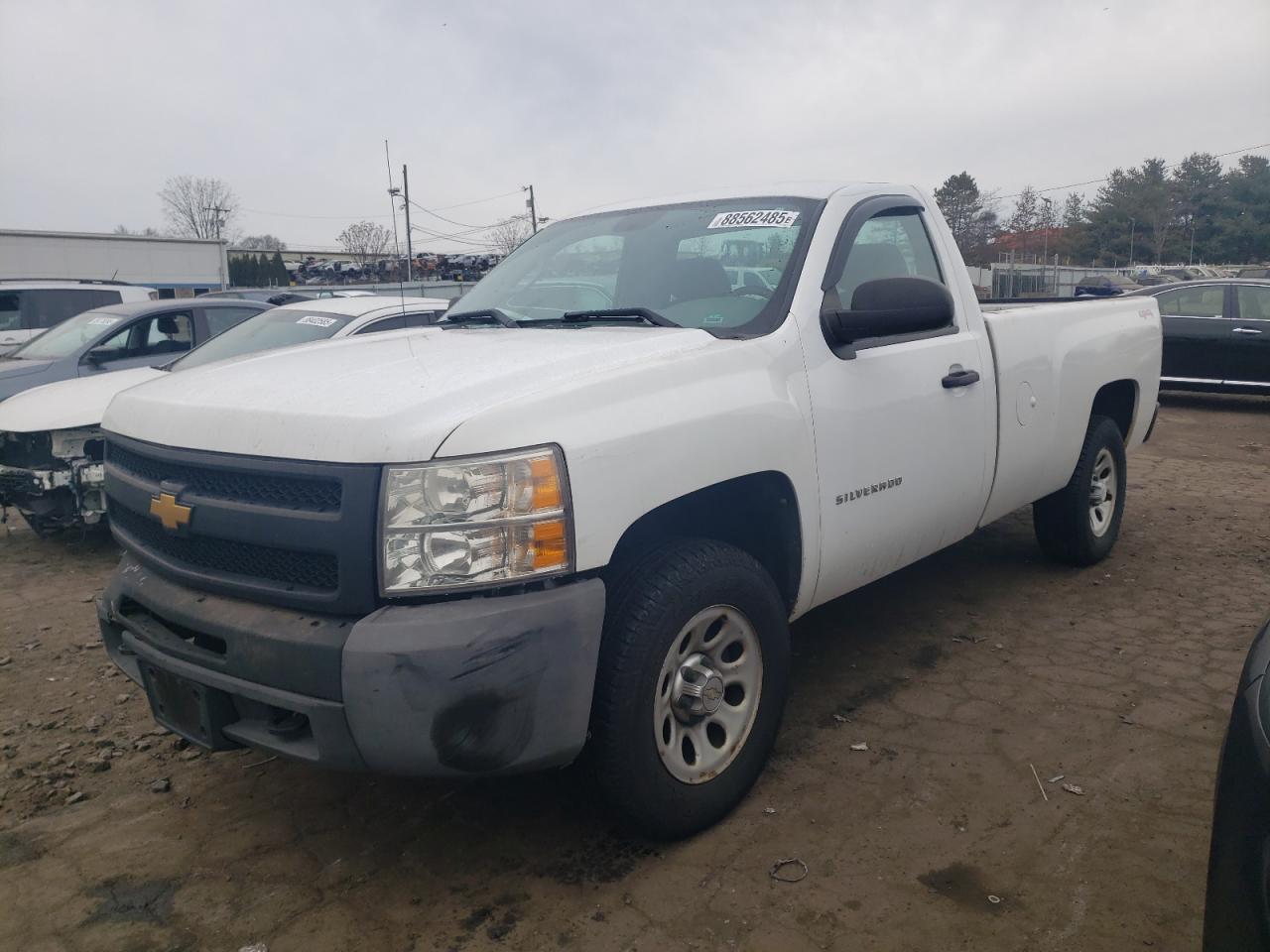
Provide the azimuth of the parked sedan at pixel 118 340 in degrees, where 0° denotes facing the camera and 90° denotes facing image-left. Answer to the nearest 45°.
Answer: approximately 45°

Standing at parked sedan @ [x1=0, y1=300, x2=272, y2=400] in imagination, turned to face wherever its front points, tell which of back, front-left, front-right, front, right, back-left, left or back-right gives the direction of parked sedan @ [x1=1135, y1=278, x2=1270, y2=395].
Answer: back-left

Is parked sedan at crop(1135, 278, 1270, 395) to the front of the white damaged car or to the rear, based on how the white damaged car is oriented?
to the rear

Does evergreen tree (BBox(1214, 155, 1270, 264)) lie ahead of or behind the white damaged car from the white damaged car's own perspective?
behind

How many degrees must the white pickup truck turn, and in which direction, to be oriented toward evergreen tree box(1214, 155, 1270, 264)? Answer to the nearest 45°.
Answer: approximately 180°

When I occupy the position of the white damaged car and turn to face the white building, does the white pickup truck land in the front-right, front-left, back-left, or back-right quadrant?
back-right

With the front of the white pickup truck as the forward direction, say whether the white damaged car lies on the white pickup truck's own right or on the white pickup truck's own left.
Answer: on the white pickup truck's own right

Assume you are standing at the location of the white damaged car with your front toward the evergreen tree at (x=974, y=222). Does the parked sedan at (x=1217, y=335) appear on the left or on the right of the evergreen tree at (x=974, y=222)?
right

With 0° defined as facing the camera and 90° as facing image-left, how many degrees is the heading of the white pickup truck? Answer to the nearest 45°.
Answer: approximately 45°
